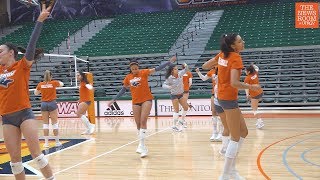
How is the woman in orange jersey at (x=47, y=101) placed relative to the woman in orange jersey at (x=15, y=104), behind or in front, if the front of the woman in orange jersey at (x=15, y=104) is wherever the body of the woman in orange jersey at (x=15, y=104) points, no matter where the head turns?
behind

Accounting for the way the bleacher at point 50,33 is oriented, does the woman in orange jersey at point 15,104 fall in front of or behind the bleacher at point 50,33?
in front

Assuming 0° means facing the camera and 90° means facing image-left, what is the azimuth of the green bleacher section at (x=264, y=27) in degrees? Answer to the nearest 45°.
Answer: approximately 0°

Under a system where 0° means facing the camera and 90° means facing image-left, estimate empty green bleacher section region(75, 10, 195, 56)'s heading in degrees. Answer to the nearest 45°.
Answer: approximately 0°

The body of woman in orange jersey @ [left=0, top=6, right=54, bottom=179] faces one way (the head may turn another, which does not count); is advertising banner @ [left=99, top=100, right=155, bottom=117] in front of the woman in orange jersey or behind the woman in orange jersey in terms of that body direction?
behind

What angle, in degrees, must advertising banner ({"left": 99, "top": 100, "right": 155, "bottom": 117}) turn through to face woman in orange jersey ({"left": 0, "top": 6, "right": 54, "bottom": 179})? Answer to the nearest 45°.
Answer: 0° — it already faces them
